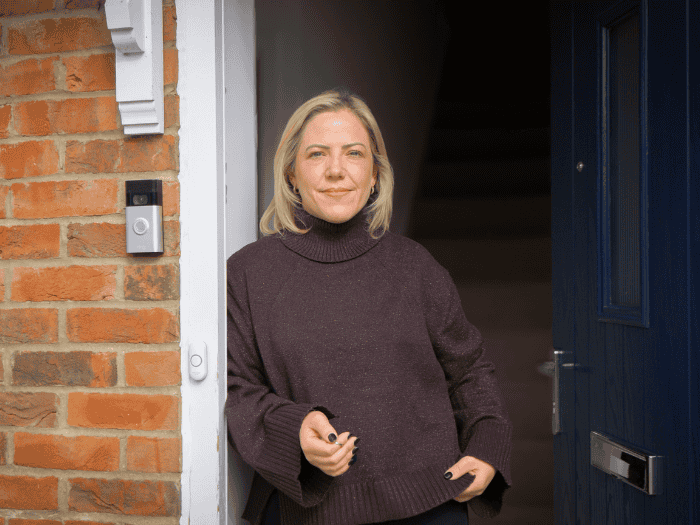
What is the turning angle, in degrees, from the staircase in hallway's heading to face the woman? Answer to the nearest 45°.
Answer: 0° — it already faces them

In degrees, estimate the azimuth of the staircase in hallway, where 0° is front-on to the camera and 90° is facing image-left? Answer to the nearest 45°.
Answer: approximately 0°

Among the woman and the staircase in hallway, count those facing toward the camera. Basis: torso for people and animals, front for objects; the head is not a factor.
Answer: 2

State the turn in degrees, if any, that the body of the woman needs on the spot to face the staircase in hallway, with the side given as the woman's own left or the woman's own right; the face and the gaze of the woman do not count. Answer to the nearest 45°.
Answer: approximately 180°
